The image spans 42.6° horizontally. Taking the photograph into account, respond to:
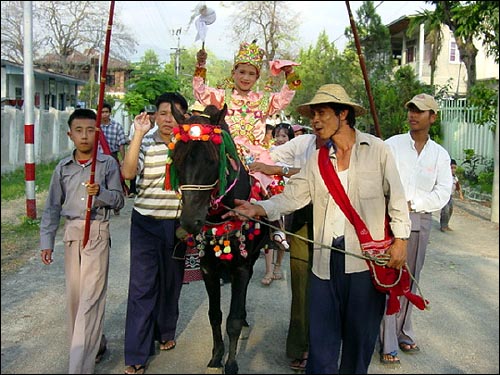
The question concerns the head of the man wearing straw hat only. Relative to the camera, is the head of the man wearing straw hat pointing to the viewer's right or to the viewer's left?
to the viewer's left

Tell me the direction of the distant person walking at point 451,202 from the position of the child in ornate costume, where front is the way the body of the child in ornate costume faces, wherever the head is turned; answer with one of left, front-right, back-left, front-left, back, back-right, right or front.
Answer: left

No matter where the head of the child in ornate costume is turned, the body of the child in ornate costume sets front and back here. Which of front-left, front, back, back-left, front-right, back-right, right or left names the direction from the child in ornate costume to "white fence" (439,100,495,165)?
left

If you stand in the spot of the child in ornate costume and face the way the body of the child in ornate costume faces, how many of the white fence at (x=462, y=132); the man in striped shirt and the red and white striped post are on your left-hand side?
1

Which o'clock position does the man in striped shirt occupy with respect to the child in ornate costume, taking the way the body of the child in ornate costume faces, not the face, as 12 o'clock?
The man in striped shirt is roughly at 1 o'clock from the child in ornate costume.

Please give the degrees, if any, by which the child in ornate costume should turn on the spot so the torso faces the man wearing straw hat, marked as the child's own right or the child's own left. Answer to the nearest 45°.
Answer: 0° — they already face them

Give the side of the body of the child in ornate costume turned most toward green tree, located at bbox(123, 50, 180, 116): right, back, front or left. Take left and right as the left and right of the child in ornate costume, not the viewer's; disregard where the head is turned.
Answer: back

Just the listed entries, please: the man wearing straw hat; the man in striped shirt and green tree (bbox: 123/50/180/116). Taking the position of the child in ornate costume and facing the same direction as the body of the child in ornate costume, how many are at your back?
1

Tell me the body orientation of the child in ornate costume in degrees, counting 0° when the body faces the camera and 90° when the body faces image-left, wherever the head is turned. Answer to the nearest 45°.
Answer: approximately 0°

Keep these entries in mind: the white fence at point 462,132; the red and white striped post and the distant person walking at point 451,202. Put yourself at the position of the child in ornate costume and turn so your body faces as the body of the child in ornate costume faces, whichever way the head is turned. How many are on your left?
2
